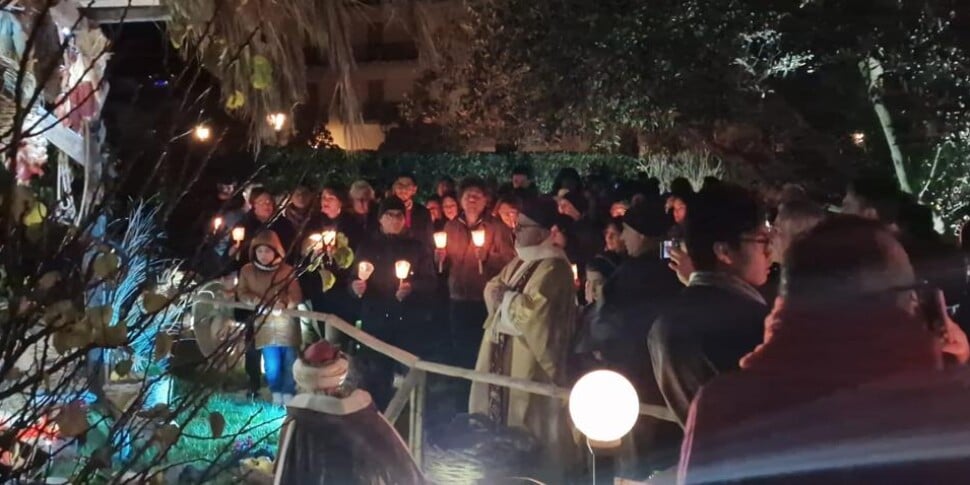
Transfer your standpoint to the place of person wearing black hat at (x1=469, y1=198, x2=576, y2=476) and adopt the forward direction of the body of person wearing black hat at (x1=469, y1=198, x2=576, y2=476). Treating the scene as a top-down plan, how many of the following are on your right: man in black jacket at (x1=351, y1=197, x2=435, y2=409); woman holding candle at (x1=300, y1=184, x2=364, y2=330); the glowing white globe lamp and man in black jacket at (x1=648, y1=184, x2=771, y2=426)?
2

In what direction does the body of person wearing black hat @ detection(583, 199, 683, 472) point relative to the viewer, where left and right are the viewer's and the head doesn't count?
facing to the left of the viewer

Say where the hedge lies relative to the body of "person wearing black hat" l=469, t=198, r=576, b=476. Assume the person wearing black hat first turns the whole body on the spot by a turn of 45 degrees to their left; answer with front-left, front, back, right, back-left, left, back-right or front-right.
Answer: back

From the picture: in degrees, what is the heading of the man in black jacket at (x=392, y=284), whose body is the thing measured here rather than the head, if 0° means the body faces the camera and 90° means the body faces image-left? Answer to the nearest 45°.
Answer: approximately 0°

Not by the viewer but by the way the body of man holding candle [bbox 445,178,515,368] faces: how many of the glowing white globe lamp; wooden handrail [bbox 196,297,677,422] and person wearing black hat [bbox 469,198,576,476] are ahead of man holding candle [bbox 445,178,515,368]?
3

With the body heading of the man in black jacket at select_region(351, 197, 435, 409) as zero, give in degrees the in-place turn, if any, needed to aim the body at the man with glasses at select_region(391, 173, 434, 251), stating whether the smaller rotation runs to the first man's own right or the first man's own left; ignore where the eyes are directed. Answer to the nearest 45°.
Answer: approximately 180°

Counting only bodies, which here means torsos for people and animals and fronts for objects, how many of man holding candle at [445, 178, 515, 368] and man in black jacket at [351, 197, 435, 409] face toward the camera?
2

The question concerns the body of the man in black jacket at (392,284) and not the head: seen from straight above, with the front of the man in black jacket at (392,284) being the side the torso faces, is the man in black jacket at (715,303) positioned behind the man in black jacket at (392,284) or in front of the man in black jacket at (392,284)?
in front
